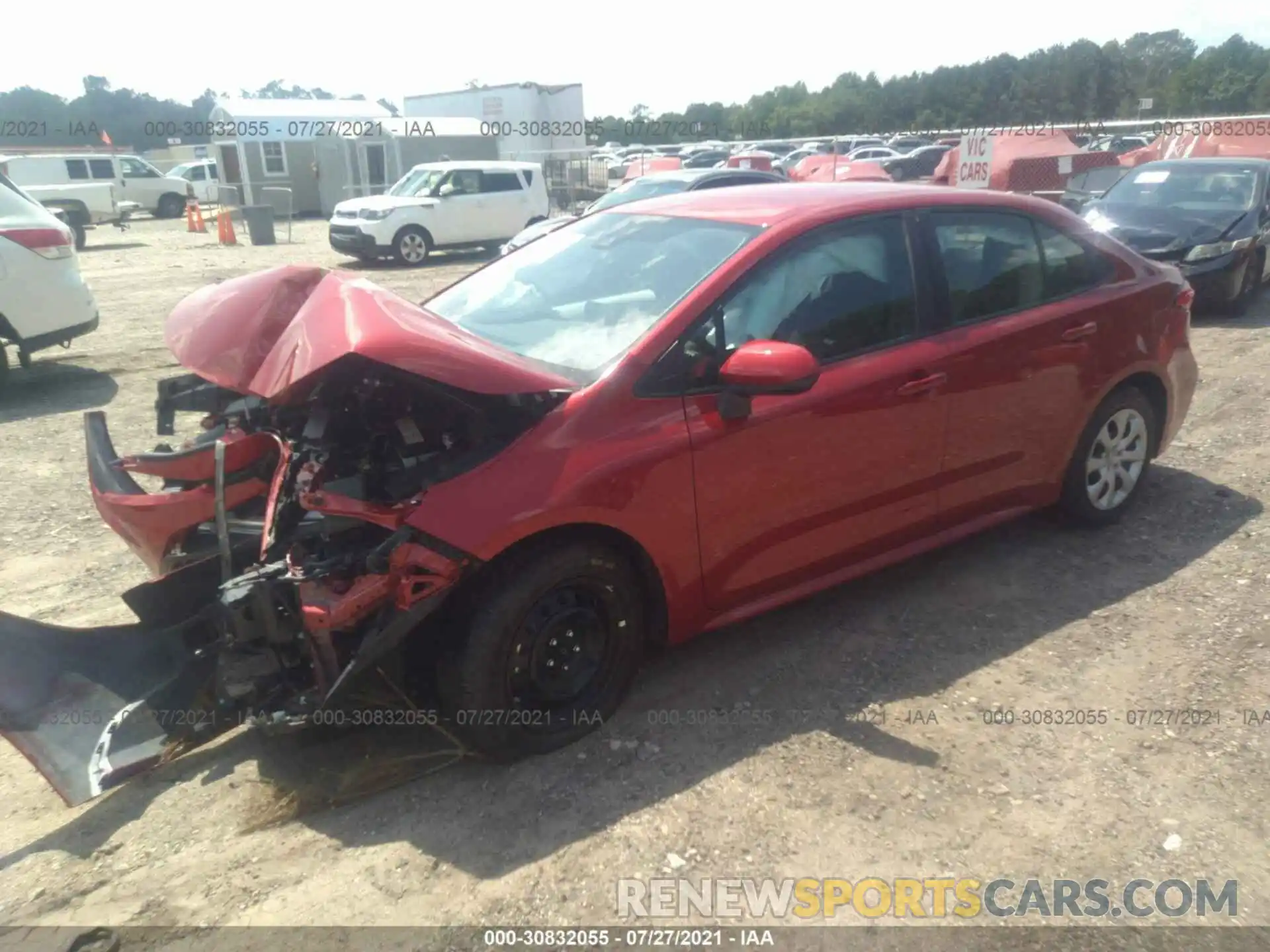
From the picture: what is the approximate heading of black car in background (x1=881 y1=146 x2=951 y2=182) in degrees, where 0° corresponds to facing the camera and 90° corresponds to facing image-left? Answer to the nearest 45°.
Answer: approximately 45°

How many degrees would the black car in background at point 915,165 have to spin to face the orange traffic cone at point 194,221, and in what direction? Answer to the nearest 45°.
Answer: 0° — it already faces it

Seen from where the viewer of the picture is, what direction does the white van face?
facing to the right of the viewer

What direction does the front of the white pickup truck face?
to the viewer's left

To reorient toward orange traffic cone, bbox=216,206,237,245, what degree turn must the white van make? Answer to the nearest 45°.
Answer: approximately 90° to its right

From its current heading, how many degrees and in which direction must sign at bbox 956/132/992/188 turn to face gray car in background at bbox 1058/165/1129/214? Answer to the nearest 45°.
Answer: approximately 45° to its left
